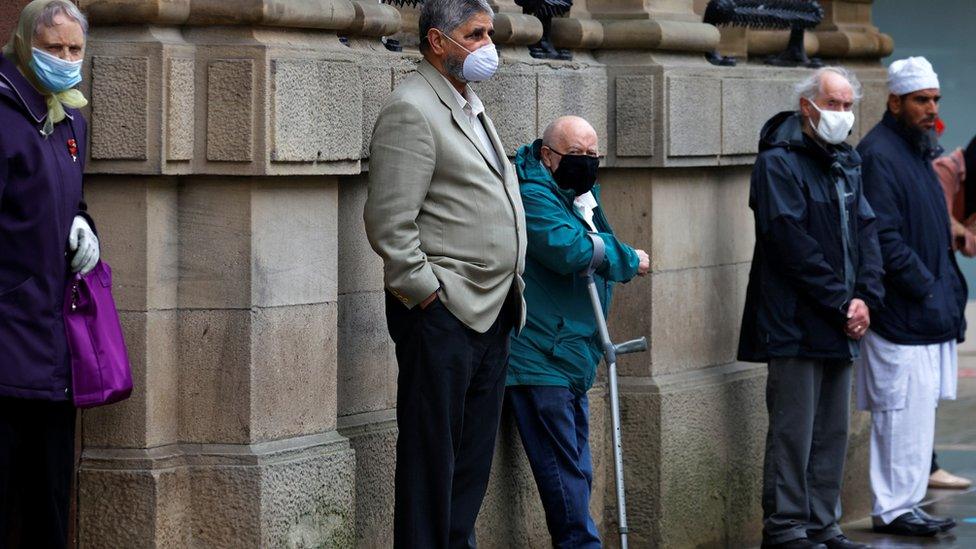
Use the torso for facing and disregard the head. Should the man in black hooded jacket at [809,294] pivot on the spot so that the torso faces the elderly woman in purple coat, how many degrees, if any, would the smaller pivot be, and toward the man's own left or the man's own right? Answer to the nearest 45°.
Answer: approximately 90° to the man's own right

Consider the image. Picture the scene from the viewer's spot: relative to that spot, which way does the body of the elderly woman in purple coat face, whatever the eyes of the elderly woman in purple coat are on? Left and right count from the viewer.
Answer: facing the viewer and to the right of the viewer

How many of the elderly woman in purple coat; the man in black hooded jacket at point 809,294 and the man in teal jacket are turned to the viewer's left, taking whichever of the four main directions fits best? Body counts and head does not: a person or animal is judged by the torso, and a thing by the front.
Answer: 0

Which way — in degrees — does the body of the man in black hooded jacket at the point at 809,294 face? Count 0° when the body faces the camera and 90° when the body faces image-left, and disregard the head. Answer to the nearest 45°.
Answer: approximately 315°

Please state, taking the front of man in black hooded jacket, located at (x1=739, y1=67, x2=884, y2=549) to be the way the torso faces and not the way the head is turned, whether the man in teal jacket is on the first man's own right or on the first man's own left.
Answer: on the first man's own right

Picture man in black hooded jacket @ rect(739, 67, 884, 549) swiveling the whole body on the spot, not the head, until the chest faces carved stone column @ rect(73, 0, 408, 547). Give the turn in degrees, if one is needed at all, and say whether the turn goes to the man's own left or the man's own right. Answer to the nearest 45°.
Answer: approximately 90° to the man's own right

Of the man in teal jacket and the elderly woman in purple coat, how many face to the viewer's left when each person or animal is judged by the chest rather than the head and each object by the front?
0

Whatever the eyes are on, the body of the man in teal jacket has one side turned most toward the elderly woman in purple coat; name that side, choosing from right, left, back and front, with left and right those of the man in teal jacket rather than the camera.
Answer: right

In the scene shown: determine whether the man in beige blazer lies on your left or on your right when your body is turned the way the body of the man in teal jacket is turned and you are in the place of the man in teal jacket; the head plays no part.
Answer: on your right

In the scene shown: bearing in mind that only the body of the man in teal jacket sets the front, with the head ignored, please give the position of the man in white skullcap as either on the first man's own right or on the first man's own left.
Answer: on the first man's own left

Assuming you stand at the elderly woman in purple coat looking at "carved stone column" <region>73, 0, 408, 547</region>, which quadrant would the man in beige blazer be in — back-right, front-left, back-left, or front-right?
front-right
